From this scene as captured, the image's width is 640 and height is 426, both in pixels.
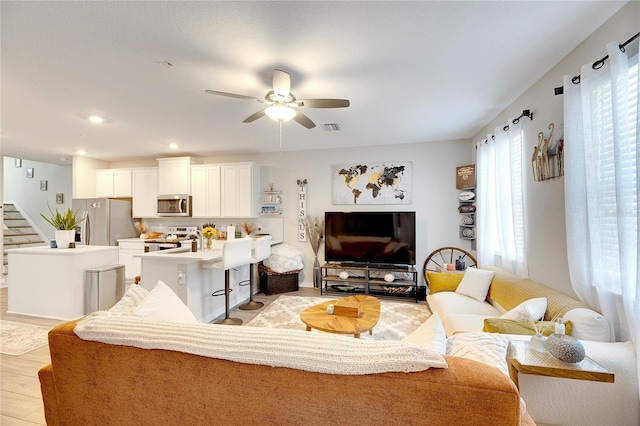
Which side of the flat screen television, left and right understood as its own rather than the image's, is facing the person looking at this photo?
front

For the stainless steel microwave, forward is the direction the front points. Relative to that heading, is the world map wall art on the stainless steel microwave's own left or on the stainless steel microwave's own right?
on the stainless steel microwave's own left

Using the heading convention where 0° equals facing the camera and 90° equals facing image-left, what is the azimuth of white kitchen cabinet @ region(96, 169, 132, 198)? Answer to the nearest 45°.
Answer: approximately 0°

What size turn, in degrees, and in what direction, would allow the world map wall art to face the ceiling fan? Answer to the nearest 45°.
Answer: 0° — it already faces it

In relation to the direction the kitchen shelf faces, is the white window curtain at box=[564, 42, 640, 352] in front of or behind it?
in front

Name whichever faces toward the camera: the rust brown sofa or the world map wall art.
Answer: the world map wall art

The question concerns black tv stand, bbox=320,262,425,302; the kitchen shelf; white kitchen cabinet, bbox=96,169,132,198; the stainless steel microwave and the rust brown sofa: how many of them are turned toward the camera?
4

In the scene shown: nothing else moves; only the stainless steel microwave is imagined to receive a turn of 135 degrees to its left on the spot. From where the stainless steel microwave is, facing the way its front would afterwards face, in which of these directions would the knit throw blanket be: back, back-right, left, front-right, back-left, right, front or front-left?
back-right

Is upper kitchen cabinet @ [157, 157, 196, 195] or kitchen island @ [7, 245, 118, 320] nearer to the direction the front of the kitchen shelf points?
the kitchen island

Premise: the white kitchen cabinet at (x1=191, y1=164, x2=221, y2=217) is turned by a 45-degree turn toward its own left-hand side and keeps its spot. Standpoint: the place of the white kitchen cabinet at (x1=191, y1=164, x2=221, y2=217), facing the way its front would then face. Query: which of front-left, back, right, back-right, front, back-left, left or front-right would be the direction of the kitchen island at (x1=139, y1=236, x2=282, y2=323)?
front-right

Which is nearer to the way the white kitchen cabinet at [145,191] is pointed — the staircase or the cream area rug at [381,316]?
the cream area rug

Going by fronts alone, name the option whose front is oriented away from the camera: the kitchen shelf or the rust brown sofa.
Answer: the rust brown sofa

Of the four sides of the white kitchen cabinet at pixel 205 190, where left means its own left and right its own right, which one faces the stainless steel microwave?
right

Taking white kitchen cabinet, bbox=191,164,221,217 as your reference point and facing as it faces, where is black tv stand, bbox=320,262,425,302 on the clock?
The black tv stand is roughly at 10 o'clock from the white kitchen cabinet.

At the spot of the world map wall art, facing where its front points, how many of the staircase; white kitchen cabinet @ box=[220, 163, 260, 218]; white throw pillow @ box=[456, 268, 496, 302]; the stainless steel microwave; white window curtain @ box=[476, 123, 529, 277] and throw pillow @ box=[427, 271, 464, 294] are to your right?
3

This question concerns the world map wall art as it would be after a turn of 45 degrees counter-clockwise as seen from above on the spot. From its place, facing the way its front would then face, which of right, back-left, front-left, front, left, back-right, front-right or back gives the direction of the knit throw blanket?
front-right

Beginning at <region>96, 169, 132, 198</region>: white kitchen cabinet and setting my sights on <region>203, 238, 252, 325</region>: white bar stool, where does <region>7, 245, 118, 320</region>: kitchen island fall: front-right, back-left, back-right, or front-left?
front-right

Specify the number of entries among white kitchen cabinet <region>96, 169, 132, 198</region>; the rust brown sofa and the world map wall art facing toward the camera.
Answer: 2

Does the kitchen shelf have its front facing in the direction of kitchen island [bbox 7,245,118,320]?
no

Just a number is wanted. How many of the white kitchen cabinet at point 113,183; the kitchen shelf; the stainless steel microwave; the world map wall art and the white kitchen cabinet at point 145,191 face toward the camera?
5

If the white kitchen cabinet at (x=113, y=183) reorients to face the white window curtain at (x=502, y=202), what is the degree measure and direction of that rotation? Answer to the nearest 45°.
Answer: approximately 45° to its left

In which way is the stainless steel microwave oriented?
toward the camera

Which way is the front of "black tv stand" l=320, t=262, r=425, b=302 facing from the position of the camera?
facing the viewer

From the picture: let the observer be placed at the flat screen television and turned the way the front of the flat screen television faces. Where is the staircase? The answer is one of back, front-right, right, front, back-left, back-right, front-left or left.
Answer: right
